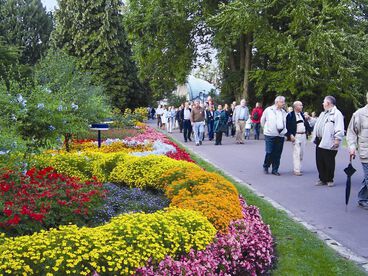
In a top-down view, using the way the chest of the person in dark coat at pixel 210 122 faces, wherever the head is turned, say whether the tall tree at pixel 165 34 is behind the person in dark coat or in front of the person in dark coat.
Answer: behind

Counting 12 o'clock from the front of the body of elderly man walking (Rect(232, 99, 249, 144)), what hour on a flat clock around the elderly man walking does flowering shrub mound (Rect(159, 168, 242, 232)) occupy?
The flowering shrub mound is roughly at 12 o'clock from the elderly man walking.

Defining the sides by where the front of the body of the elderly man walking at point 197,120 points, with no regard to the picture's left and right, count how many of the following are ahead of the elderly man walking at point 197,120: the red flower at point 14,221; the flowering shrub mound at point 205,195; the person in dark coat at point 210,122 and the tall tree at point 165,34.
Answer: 2

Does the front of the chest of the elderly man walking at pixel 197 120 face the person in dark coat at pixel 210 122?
no

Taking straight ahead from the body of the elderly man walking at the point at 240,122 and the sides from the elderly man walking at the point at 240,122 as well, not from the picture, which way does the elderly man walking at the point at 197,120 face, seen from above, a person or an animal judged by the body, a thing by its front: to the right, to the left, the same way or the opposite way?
the same way

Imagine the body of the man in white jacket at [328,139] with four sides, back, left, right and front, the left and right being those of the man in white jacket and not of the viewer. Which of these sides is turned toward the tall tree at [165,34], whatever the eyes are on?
right

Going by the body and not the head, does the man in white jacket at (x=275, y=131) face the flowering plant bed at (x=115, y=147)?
no

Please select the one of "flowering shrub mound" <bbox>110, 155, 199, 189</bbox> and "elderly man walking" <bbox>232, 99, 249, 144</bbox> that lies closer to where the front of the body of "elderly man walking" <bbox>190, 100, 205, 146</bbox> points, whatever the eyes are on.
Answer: the flowering shrub mound

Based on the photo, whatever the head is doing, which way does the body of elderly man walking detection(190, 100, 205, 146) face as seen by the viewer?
toward the camera

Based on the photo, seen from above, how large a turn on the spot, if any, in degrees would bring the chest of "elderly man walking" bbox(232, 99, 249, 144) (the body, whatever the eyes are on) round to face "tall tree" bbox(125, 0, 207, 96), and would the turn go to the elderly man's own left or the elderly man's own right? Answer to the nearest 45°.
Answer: approximately 135° to the elderly man's own right

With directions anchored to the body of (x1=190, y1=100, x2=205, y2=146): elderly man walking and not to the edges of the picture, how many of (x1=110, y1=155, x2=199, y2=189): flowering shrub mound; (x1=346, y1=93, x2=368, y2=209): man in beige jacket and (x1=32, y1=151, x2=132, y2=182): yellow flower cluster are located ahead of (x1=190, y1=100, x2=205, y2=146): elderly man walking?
3

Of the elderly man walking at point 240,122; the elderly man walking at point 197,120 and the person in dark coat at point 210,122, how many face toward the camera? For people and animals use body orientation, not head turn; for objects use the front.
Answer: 3

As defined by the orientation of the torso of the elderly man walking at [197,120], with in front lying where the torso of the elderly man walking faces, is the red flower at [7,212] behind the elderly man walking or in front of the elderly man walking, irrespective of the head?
in front

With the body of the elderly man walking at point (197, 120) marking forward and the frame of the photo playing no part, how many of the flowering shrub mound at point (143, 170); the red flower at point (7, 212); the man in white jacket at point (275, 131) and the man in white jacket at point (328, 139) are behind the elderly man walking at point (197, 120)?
0

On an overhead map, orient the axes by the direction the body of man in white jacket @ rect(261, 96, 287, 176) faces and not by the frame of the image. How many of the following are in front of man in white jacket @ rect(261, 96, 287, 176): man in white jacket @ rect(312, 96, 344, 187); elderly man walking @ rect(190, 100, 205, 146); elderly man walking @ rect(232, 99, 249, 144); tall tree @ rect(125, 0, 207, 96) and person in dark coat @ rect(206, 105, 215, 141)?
1

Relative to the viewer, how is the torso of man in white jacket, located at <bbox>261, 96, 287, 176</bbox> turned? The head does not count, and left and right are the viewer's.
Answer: facing the viewer and to the right of the viewer
